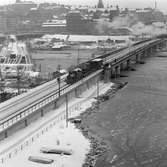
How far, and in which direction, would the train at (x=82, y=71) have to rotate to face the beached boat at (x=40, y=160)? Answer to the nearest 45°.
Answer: approximately 45° to its left

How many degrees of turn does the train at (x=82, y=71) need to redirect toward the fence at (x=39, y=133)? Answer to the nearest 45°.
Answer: approximately 45° to its left

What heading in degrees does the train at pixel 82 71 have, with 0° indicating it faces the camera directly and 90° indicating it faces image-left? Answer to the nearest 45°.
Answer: approximately 45°
